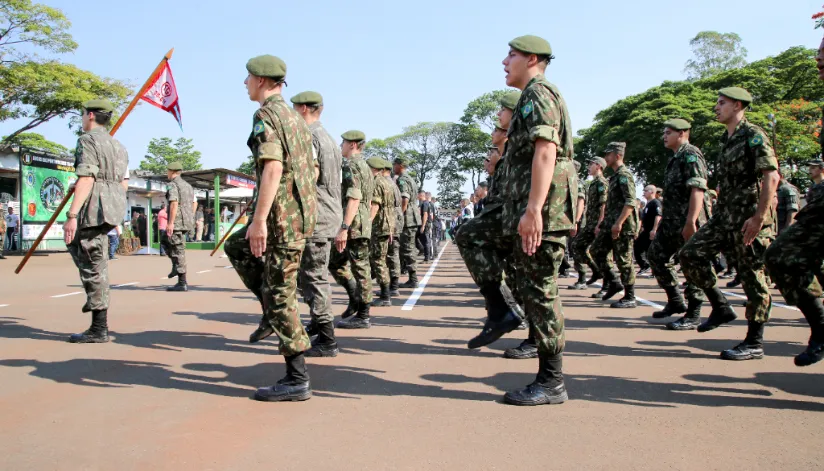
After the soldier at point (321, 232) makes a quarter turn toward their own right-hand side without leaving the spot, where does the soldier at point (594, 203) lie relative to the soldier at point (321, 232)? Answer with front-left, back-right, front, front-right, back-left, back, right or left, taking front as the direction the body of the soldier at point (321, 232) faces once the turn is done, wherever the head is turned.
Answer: front-right

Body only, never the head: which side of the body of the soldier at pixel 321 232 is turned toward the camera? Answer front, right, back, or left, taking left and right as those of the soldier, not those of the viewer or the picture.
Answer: left

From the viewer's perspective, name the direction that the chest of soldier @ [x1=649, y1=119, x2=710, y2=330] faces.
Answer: to the viewer's left

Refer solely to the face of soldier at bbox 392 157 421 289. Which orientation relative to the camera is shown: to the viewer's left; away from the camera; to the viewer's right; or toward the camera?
to the viewer's left

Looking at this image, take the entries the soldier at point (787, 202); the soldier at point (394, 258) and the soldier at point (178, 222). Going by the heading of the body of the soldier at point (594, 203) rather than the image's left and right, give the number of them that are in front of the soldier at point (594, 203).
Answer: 2

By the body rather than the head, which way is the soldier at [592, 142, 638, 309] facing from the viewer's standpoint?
to the viewer's left

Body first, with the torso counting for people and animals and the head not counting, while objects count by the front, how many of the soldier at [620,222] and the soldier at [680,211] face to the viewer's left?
2

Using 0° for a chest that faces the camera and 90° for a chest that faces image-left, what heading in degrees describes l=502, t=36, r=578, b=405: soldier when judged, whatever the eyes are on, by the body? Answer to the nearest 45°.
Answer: approximately 90°

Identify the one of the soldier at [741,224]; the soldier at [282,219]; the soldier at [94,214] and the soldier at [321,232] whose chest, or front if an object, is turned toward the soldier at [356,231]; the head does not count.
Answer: the soldier at [741,224]

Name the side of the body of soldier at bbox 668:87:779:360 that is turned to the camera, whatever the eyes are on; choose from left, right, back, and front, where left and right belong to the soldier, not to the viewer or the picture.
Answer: left

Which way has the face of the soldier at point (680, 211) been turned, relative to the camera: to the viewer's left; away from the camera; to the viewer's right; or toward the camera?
to the viewer's left

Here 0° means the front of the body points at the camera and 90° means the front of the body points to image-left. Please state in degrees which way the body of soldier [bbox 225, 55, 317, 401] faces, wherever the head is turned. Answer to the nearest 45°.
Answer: approximately 90°

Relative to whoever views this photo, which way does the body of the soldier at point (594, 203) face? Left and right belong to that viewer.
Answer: facing to the left of the viewer

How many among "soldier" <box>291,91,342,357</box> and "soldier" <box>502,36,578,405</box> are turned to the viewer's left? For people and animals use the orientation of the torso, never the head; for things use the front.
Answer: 2

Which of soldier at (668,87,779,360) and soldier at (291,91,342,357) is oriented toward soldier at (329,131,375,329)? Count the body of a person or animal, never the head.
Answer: soldier at (668,87,779,360)
